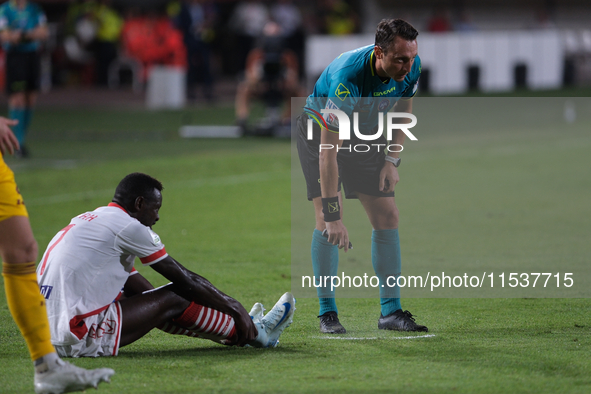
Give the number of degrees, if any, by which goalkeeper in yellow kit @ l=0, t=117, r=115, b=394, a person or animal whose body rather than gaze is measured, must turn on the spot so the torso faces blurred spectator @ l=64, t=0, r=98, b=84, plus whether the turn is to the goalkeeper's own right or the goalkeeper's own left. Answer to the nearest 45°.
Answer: approximately 90° to the goalkeeper's own left

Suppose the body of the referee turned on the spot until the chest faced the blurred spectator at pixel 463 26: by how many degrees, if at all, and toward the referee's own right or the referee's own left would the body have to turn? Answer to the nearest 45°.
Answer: approximately 135° to the referee's own left

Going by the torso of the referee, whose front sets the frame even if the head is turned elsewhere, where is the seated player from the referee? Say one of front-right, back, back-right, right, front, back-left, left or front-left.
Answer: right

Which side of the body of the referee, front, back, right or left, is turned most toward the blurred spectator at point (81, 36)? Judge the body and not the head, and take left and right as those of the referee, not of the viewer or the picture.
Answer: back

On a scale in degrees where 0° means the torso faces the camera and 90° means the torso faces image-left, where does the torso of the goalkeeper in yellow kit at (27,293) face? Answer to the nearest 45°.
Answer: approximately 270°

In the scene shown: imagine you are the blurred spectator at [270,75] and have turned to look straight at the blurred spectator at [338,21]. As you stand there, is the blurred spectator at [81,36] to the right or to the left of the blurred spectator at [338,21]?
left

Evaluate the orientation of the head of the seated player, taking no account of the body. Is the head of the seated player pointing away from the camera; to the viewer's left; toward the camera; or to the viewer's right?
to the viewer's right
